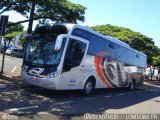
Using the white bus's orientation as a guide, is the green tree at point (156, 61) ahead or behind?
behind

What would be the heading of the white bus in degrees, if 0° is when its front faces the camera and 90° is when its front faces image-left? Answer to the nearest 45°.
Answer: approximately 45°

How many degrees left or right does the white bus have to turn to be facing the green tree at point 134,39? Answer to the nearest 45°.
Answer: approximately 135° to its right
